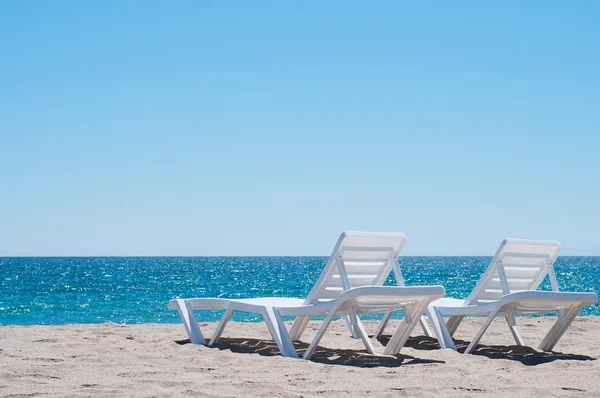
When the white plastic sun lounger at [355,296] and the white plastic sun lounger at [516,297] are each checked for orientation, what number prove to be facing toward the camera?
0
